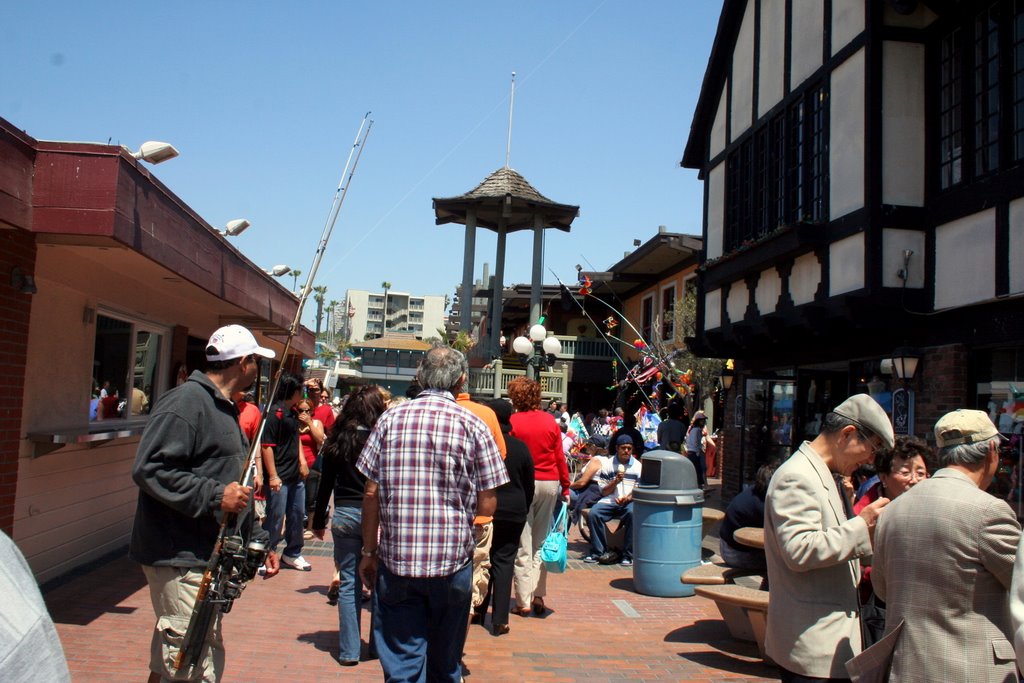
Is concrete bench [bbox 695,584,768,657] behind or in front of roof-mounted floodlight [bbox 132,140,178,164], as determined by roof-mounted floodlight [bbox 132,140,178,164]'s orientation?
in front

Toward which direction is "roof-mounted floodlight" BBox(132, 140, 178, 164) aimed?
to the viewer's right

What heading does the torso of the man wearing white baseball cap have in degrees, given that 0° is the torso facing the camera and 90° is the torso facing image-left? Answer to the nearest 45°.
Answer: approximately 270°

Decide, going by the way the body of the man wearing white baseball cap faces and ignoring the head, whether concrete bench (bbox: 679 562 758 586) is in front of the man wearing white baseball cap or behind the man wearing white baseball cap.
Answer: in front

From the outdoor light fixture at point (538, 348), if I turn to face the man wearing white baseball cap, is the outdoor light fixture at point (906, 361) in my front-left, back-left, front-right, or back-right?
front-left

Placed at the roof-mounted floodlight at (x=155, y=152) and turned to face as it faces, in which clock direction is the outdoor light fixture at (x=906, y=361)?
The outdoor light fixture is roughly at 12 o'clock from the roof-mounted floodlight.

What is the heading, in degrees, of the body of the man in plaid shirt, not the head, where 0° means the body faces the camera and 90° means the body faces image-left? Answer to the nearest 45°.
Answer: approximately 180°

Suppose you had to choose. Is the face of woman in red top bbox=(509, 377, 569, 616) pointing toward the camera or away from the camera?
away from the camera

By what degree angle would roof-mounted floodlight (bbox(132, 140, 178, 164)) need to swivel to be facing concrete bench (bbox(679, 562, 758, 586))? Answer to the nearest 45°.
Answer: approximately 45° to its right

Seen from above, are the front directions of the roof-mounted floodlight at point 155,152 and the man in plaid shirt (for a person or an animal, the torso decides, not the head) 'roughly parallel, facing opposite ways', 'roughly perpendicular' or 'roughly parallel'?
roughly perpendicular

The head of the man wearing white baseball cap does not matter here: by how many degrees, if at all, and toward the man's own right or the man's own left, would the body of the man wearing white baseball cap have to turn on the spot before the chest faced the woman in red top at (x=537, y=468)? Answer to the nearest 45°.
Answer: approximately 45° to the man's own left

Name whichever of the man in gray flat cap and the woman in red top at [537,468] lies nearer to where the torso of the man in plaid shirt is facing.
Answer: the woman in red top
